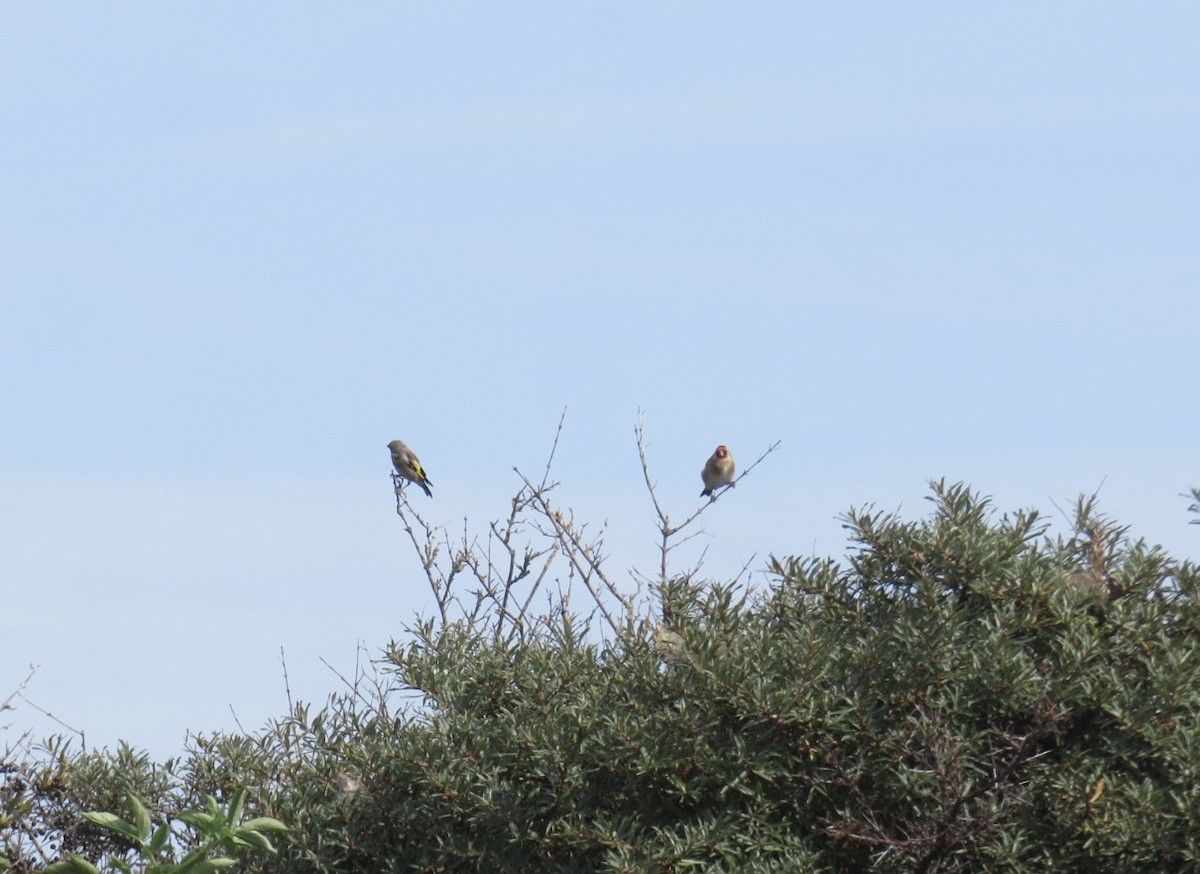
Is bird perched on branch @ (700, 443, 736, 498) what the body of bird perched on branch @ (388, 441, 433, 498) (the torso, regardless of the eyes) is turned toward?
no

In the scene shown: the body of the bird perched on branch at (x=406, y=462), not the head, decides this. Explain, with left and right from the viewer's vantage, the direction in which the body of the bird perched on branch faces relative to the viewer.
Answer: facing to the left of the viewer

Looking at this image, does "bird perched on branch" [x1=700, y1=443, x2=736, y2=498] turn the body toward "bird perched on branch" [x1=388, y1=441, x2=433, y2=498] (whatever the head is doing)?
no

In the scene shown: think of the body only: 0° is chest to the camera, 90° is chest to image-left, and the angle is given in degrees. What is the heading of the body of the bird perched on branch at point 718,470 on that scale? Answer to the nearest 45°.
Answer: approximately 315°

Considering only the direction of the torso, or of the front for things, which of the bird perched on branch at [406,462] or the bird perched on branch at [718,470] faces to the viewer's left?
the bird perched on branch at [406,462]

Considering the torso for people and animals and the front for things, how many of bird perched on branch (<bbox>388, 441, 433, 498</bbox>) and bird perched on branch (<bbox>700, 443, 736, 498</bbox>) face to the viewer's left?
1
